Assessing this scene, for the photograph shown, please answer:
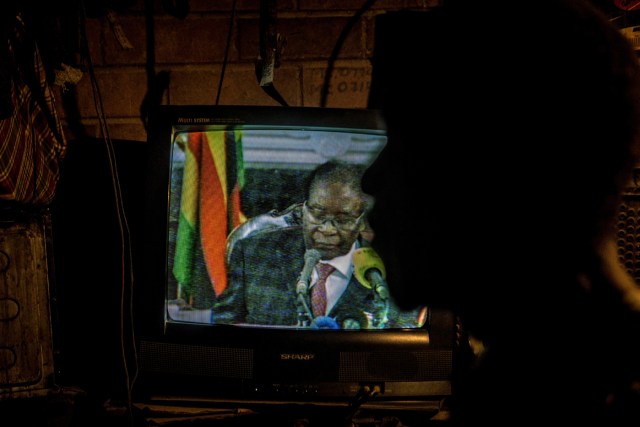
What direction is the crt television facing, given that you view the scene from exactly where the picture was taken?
facing the viewer
